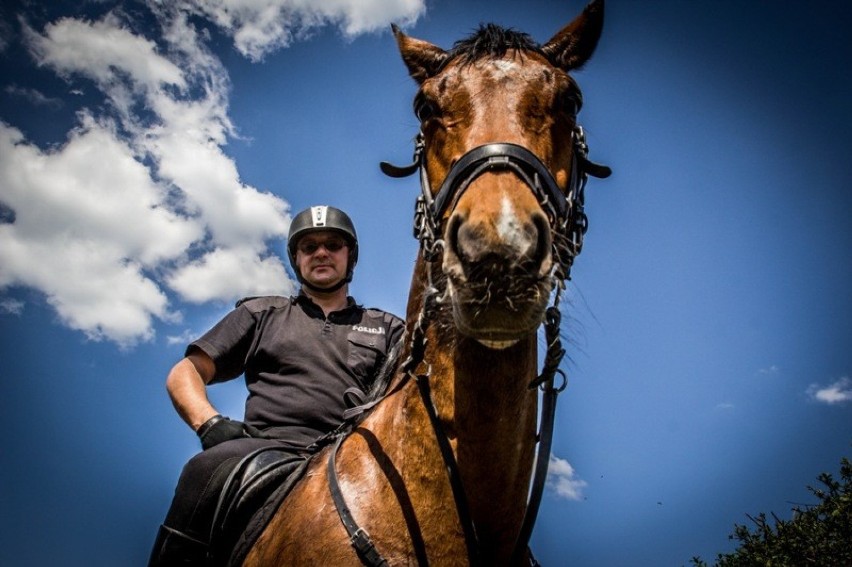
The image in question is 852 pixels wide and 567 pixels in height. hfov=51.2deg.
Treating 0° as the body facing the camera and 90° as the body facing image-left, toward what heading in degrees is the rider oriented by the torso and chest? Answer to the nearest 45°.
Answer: approximately 0°
